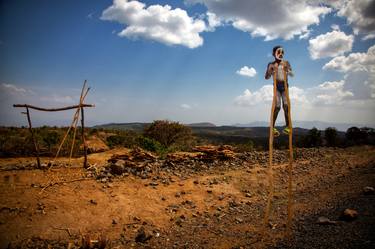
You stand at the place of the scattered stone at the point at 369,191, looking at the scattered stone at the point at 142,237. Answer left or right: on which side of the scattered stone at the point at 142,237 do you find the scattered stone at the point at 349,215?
left

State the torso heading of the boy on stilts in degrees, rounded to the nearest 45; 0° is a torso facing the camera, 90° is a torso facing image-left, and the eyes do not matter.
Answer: approximately 0°

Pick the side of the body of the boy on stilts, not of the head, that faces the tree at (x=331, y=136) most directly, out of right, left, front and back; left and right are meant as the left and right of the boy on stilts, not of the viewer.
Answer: back

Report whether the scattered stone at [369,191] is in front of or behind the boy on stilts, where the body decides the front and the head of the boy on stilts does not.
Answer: behind

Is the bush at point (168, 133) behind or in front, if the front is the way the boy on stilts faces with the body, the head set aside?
behind
